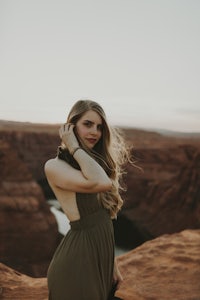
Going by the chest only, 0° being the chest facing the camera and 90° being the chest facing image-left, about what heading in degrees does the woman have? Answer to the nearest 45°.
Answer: approximately 315°

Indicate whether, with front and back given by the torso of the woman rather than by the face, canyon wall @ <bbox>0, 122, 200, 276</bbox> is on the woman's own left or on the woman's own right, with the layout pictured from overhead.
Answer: on the woman's own left

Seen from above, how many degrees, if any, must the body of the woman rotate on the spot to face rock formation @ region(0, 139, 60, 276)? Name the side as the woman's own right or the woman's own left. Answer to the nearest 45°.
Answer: approximately 135° to the woman's own left
